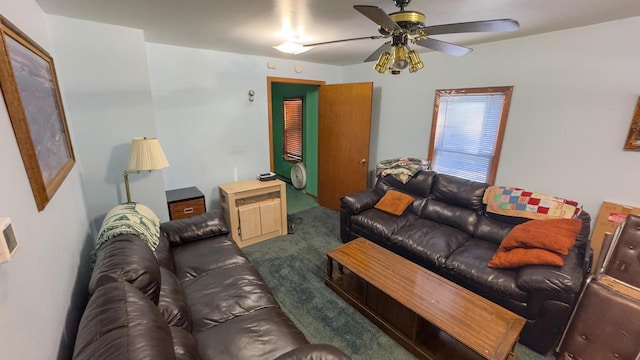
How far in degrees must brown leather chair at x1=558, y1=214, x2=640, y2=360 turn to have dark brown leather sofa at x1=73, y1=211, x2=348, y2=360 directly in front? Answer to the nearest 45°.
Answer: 0° — it already faces it

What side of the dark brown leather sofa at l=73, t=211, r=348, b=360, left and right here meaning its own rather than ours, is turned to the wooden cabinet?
left

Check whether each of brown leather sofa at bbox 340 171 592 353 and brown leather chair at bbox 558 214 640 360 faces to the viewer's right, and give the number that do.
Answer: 0

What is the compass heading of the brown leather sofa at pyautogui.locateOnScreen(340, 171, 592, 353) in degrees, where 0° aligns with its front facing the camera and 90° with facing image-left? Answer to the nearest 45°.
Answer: approximately 45°

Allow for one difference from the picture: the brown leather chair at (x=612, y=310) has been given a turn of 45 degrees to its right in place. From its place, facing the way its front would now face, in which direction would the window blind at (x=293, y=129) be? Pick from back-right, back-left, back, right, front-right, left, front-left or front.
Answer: front

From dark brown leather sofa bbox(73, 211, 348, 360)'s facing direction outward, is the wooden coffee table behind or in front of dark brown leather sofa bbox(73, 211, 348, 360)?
in front

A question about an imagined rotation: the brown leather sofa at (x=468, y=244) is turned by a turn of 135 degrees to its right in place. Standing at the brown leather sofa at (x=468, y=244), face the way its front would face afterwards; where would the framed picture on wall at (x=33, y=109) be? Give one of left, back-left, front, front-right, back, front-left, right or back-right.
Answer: back-left

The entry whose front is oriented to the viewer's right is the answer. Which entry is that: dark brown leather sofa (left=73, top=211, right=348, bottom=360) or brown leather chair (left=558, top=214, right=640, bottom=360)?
the dark brown leather sofa

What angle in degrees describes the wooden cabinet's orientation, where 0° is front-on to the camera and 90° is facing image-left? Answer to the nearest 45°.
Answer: approximately 315°

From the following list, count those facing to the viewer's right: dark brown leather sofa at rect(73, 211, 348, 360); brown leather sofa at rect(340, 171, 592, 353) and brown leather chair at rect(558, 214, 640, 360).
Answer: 1

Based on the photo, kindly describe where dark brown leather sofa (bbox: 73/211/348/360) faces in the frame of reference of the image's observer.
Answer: facing to the right of the viewer

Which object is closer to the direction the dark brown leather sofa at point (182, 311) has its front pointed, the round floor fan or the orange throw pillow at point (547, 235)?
the orange throw pillow

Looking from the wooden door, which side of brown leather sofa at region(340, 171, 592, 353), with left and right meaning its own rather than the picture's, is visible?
right
